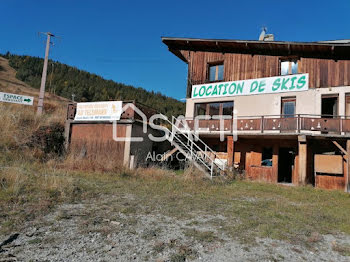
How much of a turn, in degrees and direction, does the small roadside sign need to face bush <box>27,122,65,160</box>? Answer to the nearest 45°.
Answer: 0° — it already faces it

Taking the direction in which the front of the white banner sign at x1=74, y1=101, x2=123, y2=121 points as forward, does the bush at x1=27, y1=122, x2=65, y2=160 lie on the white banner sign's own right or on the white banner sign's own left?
on the white banner sign's own right

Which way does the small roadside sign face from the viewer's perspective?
toward the camera

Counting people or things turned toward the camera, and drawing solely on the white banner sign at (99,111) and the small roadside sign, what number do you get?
2

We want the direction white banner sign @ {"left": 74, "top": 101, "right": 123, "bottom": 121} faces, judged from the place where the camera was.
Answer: facing the viewer

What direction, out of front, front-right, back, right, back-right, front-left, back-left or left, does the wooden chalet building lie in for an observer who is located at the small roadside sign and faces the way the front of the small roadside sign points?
front-left

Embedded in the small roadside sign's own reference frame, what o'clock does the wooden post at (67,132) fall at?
The wooden post is roughly at 11 o'clock from the small roadside sign.

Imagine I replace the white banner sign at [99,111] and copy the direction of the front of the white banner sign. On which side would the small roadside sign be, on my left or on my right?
on my right

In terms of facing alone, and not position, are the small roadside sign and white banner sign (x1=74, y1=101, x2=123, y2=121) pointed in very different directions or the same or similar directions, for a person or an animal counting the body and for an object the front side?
same or similar directions
